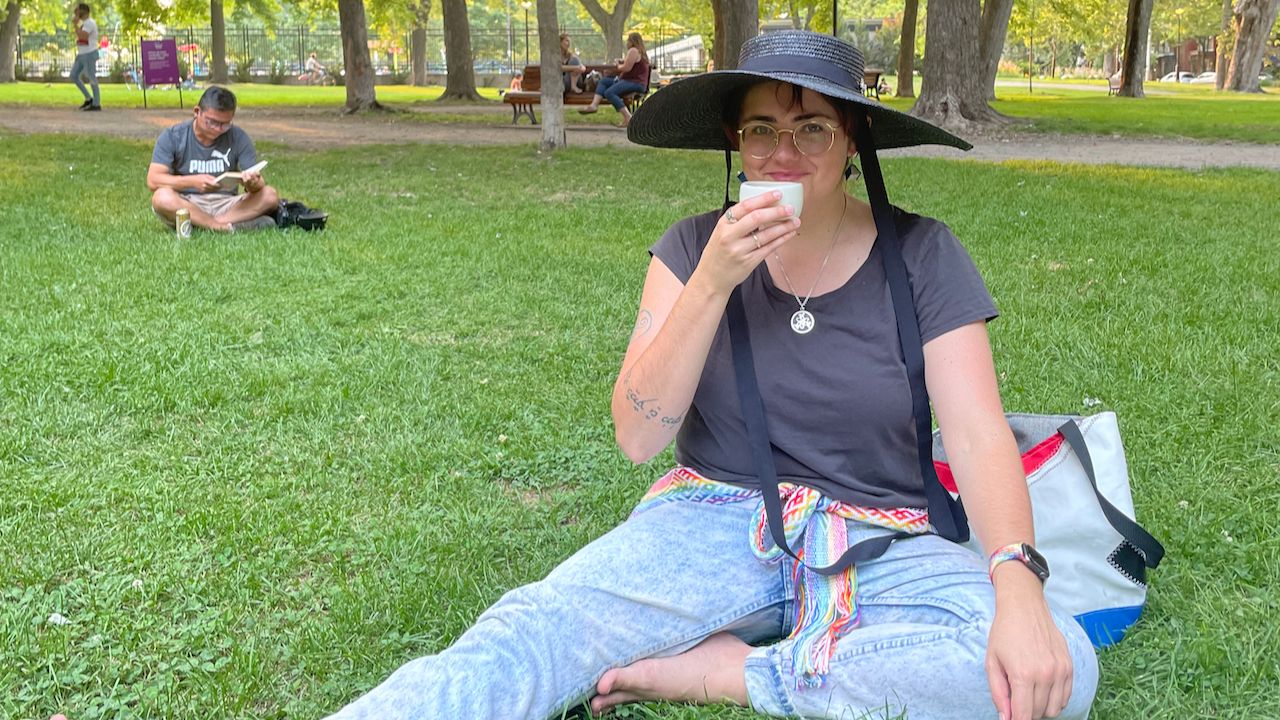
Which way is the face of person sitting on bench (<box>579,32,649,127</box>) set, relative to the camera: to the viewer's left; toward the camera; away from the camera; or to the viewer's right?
to the viewer's left

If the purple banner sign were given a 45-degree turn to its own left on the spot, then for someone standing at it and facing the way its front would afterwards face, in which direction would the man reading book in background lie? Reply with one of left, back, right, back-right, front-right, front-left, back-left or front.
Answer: front-right

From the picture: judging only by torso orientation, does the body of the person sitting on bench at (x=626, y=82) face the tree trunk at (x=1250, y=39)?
no

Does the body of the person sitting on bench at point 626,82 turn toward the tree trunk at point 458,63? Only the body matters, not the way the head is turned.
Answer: no

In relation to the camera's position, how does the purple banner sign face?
facing the viewer

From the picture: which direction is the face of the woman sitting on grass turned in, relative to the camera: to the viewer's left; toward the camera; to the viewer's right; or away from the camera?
toward the camera

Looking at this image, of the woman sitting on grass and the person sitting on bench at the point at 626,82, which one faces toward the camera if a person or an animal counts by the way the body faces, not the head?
the woman sitting on grass

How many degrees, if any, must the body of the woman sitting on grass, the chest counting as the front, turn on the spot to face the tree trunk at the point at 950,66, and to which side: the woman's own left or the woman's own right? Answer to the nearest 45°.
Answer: approximately 180°

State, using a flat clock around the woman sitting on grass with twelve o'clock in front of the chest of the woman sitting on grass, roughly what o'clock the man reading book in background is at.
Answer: The man reading book in background is roughly at 5 o'clock from the woman sitting on grass.

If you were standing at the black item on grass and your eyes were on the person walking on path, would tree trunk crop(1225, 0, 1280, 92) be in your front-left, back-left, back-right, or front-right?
front-right

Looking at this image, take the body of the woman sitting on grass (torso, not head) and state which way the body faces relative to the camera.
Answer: toward the camera

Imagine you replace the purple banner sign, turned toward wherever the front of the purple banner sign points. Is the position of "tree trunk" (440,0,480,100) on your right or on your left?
on your left

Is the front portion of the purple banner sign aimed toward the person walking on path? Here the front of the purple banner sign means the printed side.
no

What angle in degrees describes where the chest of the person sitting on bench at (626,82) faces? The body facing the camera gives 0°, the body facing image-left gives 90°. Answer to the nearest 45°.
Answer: approximately 90°

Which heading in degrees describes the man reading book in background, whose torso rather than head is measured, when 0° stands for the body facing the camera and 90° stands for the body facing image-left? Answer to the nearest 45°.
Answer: approximately 315°
